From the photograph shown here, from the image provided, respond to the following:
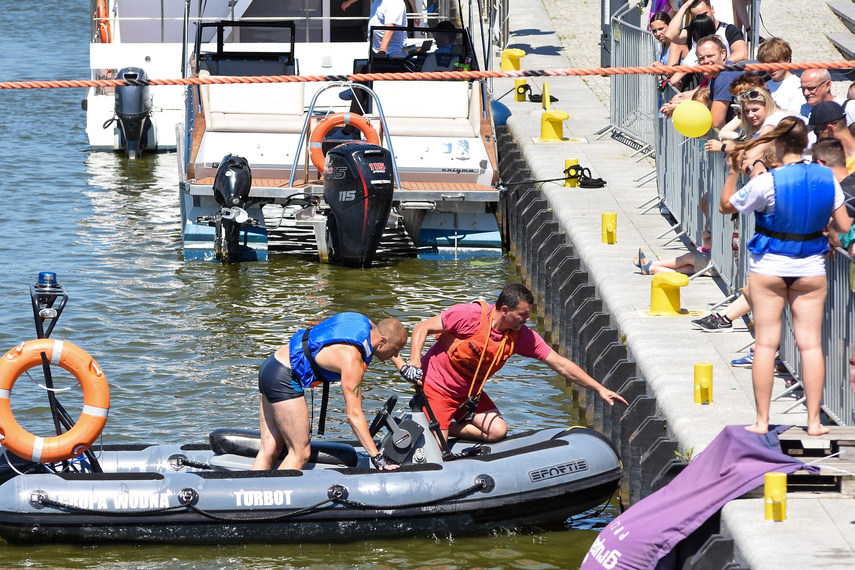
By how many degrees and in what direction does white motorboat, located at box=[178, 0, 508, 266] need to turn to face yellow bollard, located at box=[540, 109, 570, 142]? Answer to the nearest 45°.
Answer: approximately 45° to its right

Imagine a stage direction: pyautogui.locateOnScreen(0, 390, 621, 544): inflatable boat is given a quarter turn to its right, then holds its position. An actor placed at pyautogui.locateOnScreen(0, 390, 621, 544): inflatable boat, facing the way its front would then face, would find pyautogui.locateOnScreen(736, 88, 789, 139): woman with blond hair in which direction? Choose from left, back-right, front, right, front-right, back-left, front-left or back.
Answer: left

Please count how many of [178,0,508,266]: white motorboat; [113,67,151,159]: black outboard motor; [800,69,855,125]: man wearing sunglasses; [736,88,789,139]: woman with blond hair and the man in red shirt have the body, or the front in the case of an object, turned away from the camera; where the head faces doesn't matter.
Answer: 2

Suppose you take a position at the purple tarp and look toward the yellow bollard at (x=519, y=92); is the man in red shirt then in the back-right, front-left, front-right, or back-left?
front-left

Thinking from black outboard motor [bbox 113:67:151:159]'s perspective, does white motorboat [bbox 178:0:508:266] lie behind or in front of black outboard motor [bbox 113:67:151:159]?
behind

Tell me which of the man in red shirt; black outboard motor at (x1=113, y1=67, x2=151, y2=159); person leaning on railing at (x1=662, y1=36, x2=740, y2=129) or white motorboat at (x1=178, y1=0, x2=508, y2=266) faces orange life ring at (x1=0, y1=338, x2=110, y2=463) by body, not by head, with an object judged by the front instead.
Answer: the person leaning on railing

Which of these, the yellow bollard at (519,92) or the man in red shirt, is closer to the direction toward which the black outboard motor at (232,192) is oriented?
the yellow bollard

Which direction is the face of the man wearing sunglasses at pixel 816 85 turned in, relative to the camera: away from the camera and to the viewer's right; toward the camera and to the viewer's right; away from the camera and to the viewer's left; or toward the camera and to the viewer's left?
toward the camera and to the viewer's left

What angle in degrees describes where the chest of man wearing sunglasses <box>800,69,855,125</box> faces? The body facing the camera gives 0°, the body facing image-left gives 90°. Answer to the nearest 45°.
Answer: approximately 45°

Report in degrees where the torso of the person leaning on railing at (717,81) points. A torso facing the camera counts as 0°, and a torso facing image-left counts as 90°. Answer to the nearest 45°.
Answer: approximately 45°

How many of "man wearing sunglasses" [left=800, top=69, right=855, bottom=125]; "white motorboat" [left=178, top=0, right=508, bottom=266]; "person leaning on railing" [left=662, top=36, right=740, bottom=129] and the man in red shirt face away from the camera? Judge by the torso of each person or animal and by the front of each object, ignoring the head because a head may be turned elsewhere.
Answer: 1

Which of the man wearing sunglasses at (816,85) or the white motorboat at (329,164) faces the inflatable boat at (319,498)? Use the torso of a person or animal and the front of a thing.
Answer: the man wearing sunglasses

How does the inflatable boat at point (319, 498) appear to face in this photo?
to the viewer's right

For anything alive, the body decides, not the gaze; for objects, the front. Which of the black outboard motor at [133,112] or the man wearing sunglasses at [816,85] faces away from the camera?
the black outboard motor

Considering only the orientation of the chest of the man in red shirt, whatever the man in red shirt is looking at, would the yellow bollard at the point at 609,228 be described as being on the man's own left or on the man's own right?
on the man's own left

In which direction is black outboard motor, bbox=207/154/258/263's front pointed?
away from the camera
